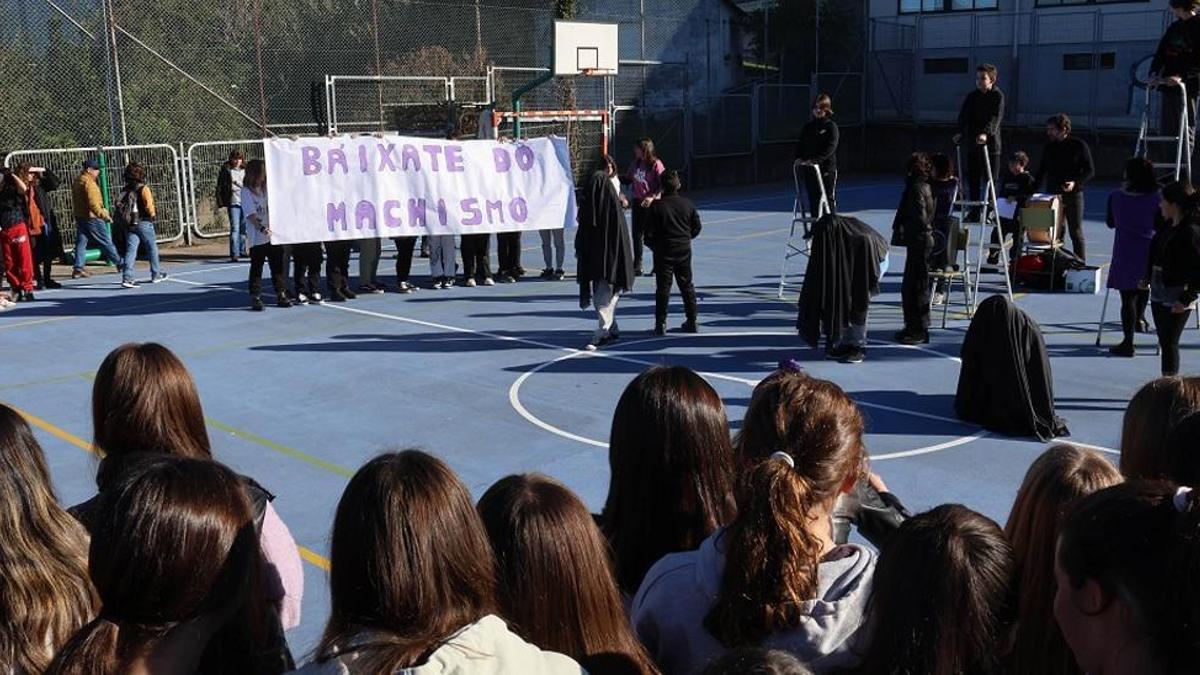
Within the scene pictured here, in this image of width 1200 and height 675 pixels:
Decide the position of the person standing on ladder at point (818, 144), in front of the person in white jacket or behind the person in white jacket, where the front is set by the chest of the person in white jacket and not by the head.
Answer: in front

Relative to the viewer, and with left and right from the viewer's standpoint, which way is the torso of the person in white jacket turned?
facing away from the viewer

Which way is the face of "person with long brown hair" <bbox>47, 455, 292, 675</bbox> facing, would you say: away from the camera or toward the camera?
away from the camera

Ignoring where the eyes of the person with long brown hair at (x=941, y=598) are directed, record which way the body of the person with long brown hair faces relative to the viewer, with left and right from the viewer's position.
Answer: facing away from the viewer

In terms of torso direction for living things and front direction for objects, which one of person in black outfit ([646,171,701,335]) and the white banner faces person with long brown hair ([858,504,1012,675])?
the white banner

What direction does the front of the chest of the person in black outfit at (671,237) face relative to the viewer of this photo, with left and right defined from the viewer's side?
facing away from the viewer

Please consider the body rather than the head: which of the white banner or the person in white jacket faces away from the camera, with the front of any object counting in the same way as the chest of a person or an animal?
the person in white jacket

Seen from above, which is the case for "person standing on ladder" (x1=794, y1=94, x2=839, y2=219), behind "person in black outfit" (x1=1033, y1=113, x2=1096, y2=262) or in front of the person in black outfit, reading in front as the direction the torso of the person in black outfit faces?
in front

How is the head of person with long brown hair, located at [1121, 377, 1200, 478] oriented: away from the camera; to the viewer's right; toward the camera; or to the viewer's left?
away from the camera

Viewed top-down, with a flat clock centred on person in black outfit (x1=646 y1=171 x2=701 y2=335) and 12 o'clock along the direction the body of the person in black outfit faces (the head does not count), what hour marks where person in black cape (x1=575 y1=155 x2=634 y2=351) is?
The person in black cape is roughly at 8 o'clock from the person in black outfit.

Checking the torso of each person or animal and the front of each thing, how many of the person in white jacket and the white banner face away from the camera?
1

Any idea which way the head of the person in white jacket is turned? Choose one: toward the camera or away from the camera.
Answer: away from the camera
